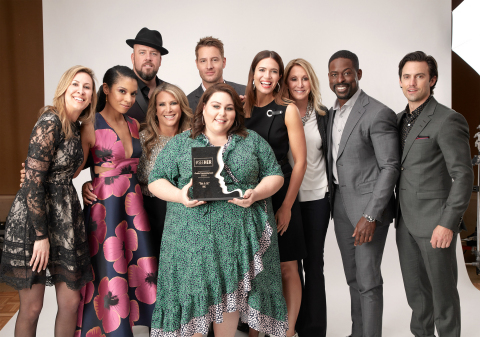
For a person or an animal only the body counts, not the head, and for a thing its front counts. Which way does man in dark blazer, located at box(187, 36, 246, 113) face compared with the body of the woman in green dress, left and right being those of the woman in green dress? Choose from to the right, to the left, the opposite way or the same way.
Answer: the same way

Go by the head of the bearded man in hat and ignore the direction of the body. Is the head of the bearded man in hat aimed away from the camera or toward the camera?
toward the camera

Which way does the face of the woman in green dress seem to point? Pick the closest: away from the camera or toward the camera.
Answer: toward the camera

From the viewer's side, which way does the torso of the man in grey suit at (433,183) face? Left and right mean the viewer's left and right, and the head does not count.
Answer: facing the viewer and to the left of the viewer

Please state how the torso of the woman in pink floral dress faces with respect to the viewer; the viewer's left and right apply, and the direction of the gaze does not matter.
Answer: facing the viewer and to the right of the viewer

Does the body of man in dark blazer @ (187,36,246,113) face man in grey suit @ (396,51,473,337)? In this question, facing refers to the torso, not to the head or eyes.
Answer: no

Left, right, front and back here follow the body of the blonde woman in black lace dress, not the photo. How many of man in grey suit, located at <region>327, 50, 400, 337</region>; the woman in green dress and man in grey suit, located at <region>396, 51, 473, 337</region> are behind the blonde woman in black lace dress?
0

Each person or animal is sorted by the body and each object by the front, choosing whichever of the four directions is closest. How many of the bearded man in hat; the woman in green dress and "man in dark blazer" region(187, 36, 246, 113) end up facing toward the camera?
3

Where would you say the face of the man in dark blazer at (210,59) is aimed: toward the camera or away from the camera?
toward the camera

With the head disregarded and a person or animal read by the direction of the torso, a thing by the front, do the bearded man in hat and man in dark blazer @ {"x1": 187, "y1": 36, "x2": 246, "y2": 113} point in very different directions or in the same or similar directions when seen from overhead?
same or similar directions

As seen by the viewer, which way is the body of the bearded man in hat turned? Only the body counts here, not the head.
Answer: toward the camera

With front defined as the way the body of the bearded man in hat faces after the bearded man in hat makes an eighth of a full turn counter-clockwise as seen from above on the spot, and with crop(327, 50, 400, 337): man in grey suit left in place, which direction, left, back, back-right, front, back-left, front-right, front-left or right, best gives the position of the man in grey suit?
front
